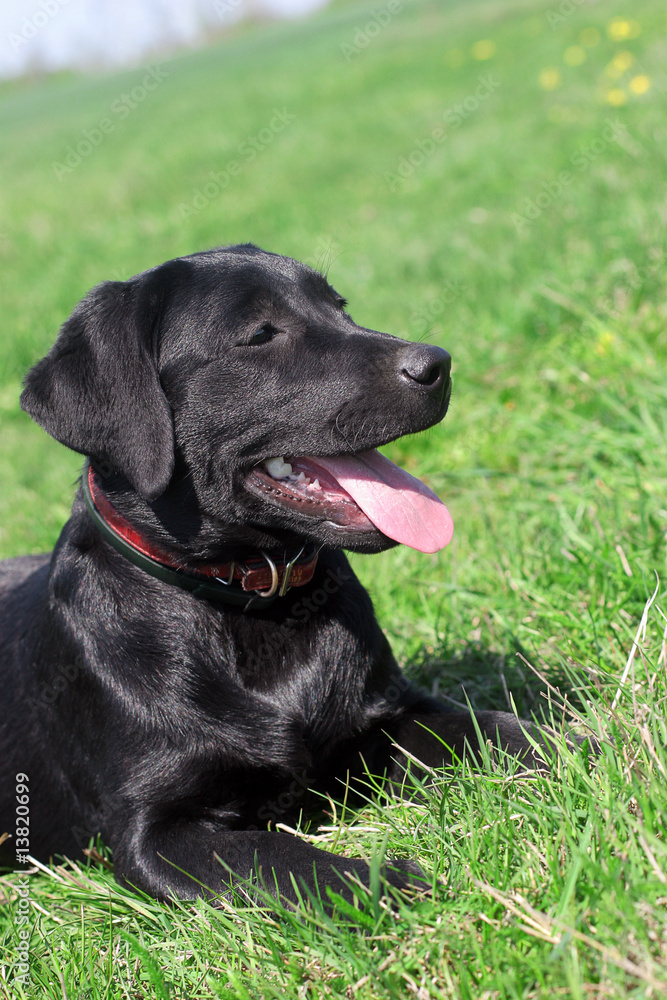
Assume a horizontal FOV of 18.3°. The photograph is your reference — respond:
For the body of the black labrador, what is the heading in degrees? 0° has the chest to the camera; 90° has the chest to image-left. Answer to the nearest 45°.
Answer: approximately 315°

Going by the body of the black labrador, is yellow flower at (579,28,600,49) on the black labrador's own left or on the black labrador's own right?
on the black labrador's own left

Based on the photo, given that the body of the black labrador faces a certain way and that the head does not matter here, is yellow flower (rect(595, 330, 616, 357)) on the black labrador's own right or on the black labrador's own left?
on the black labrador's own left
